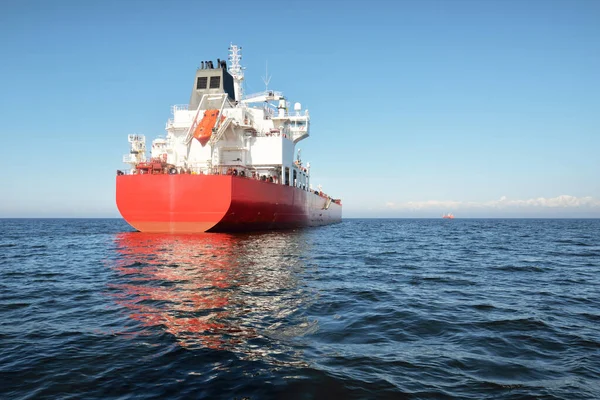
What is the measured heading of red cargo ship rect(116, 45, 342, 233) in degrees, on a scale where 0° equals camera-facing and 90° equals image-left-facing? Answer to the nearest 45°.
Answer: approximately 225°
